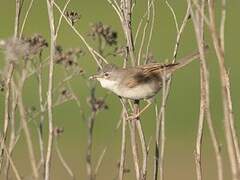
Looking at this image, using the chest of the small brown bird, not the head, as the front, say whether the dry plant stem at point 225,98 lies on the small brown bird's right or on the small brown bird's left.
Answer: on the small brown bird's left

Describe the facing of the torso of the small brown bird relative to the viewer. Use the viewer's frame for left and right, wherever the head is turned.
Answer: facing to the left of the viewer

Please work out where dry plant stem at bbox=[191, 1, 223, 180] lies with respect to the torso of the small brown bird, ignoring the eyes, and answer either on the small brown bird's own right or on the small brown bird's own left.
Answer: on the small brown bird's own left
